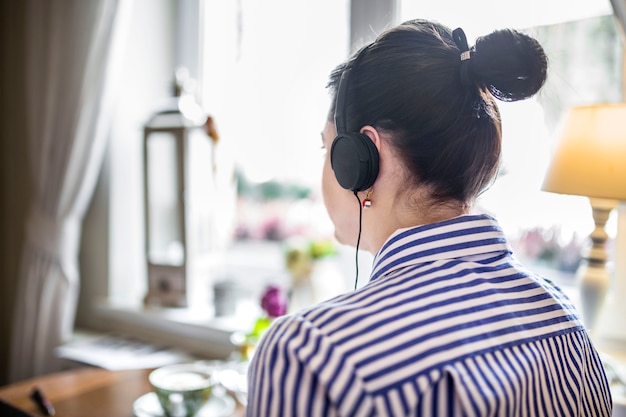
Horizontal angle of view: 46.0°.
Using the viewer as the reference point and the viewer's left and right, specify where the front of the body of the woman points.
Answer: facing away from the viewer and to the left of the viewer

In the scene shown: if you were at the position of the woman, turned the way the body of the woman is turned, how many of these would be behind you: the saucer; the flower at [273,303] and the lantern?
0

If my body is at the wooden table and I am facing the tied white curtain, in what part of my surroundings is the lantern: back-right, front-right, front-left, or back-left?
front-right

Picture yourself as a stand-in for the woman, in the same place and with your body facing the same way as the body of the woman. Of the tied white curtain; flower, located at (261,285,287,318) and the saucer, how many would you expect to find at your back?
0

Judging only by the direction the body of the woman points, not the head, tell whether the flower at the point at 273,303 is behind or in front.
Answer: in front

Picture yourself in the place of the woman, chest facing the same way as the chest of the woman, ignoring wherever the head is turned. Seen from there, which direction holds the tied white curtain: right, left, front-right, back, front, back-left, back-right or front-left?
front

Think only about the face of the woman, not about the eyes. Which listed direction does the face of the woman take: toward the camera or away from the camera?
away from the camera

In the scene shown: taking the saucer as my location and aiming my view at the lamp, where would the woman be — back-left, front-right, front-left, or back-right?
front-right
